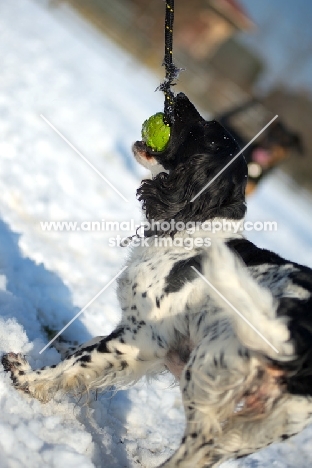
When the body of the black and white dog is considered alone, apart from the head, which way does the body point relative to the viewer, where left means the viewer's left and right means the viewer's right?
facing away from the viewer and to the left of the viewer
